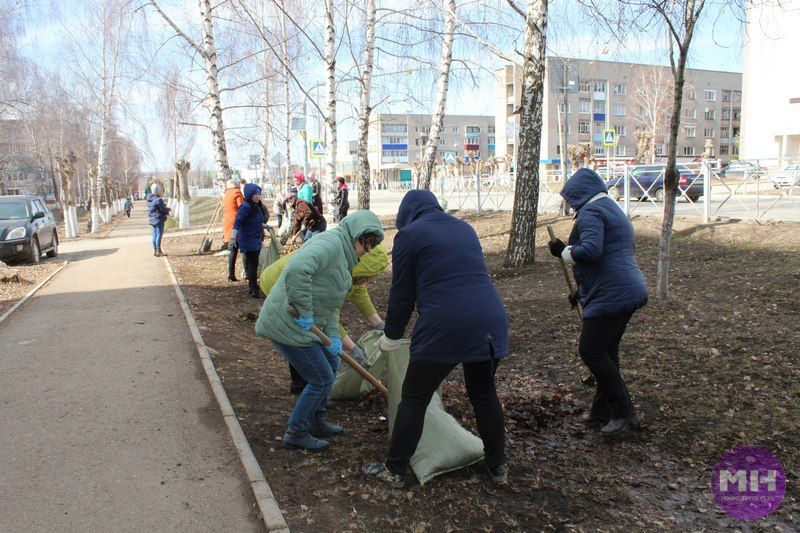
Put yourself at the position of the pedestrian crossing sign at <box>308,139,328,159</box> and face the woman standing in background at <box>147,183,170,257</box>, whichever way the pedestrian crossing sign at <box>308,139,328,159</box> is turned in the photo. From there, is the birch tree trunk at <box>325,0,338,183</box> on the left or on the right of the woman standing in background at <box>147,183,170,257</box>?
left

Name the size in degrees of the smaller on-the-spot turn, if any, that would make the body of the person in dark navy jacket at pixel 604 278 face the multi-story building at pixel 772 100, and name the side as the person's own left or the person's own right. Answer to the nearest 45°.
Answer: approximately 90° to the person's own right

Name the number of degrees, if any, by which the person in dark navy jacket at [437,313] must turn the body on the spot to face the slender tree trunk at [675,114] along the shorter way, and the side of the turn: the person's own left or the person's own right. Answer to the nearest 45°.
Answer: approximately 90° to the person's own right

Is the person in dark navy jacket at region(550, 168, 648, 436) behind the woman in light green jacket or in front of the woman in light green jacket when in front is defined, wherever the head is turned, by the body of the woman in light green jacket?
in front

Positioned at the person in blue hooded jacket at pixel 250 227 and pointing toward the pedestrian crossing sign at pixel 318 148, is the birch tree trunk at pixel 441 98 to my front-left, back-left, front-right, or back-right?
front-right

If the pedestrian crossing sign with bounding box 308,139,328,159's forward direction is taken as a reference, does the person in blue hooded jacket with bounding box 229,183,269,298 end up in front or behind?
in front

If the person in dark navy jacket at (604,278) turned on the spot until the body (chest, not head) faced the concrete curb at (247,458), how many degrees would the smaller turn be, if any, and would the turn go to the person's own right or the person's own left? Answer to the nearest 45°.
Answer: approximately 45° to the person's own left

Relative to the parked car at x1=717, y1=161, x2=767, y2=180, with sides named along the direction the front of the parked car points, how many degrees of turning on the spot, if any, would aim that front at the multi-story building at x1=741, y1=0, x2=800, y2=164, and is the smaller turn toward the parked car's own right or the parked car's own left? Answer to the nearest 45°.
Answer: approximately 90° to the parked car's own right

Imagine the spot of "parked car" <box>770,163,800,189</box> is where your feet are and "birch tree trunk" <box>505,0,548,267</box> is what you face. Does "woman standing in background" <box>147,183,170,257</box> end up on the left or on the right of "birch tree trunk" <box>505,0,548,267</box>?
right

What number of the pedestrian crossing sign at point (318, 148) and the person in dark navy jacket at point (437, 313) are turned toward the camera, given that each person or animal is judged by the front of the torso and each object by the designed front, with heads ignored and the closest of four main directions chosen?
1

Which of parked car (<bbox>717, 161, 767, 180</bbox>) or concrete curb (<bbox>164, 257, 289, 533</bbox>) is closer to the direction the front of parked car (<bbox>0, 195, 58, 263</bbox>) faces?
the concrete curb

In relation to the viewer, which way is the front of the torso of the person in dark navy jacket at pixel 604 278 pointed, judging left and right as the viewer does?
facing to the left of the viewer

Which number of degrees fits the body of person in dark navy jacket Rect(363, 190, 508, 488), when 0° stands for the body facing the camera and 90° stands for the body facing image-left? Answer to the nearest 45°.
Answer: approximately 135°

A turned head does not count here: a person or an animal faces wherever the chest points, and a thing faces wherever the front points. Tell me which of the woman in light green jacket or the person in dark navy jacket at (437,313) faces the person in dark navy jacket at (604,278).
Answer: the woman in light green jacket

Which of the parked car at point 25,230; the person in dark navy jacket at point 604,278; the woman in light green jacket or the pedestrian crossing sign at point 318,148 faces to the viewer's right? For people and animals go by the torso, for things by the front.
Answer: the woman in light green jacket

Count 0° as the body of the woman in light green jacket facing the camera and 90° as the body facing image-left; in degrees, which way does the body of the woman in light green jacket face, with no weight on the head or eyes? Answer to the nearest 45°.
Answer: approximately 270°
